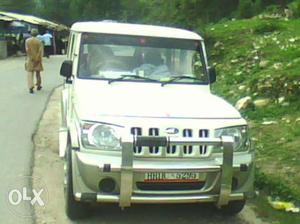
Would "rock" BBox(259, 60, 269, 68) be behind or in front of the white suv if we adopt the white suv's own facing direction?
behind

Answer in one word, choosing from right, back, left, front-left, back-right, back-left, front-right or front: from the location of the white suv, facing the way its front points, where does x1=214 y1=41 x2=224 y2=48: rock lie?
back

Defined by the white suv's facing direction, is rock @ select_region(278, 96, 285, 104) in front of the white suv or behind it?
behind

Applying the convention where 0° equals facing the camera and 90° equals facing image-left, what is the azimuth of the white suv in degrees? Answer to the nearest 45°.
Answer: approximately 0°

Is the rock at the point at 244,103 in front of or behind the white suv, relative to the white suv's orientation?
behind
